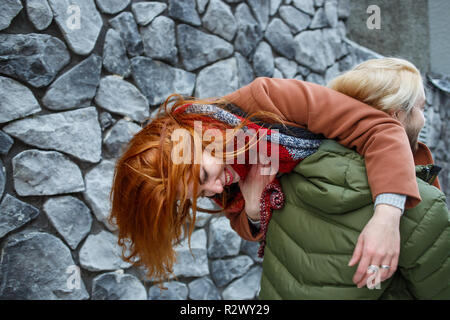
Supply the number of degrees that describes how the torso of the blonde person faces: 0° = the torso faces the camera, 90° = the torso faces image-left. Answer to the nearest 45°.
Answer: approximately 225°
